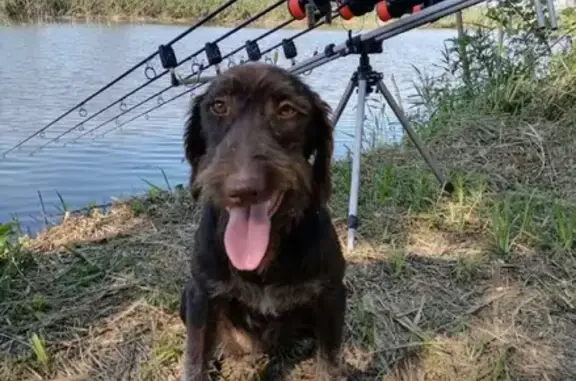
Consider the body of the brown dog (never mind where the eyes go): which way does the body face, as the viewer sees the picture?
toward the camera

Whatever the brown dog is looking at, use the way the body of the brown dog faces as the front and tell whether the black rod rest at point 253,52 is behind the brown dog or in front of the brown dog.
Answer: behind
